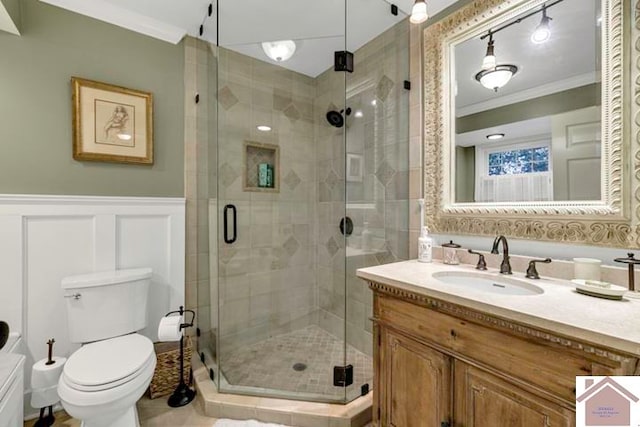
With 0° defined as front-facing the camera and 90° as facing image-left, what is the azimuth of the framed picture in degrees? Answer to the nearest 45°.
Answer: approximately 315°

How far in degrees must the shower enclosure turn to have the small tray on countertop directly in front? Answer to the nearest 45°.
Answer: approximately 45° to its left

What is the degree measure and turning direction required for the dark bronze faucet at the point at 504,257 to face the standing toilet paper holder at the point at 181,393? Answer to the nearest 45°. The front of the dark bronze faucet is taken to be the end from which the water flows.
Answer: approximately 45° to its right

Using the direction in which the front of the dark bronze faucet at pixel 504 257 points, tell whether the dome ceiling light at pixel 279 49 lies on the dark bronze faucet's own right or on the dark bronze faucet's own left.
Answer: on the dark bronze faucet's own right

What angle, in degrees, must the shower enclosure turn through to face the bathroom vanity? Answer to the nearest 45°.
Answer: approximately 45° to its left

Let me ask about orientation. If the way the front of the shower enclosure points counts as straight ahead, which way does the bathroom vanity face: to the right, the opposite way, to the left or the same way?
to the right

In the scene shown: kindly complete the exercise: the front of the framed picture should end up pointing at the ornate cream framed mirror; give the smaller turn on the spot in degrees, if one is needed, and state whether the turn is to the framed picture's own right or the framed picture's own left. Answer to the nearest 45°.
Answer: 0° — it already faces it
